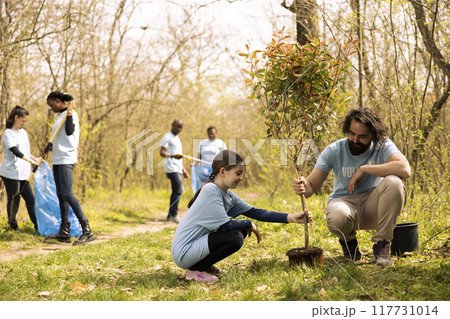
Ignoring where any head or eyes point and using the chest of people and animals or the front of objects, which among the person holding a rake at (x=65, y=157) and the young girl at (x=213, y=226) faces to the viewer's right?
the young girl at (x=213, y=226)

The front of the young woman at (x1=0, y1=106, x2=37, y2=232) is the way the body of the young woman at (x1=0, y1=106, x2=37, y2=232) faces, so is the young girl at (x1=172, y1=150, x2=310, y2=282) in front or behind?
in front

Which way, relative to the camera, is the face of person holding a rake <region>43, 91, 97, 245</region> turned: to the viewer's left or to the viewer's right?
to the viewer's left

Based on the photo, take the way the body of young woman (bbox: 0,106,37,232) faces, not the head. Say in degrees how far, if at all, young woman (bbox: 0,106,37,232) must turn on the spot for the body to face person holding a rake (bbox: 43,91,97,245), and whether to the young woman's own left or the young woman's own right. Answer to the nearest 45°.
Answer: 0° — they already face them

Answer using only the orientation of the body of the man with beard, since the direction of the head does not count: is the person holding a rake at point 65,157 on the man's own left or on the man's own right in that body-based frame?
on the man's own right

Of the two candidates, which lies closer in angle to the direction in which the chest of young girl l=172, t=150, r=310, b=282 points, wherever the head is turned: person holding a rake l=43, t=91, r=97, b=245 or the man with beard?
the man with beard

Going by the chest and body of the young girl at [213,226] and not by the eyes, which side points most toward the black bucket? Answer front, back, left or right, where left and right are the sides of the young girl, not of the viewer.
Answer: front

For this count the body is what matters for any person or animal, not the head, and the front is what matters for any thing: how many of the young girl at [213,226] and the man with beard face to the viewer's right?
1

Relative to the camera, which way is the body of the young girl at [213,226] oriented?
to the viewer's right

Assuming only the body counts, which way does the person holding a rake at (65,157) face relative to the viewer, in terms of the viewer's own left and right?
facing to the left of the viewer

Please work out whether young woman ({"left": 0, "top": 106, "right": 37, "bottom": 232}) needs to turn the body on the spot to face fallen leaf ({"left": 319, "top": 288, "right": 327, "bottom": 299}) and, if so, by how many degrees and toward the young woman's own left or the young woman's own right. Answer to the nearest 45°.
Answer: approximately 45° to the young woman's own right
